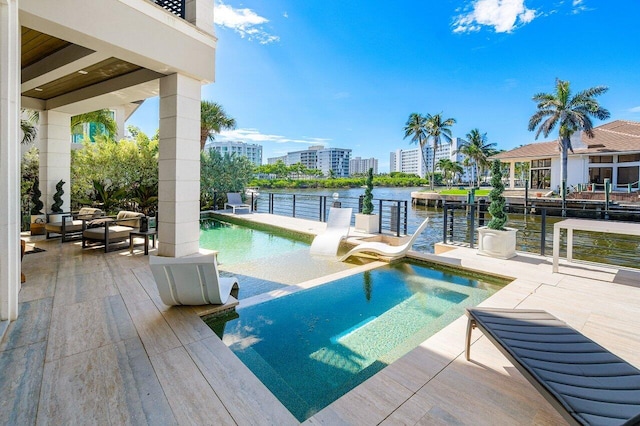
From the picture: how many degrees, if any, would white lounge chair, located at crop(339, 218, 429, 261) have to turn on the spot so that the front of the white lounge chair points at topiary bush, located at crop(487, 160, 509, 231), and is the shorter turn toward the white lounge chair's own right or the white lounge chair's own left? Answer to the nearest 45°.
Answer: approximately 180°

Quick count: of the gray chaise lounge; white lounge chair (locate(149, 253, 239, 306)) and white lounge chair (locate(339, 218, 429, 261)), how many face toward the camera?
0

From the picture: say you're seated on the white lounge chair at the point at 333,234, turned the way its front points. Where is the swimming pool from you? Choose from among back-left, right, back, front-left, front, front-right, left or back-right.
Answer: front-left

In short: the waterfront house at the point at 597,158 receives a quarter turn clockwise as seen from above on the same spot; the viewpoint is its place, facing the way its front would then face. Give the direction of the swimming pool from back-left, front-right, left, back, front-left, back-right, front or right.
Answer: left

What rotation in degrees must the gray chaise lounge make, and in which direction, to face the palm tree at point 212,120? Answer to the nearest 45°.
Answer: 0° — it already faces it

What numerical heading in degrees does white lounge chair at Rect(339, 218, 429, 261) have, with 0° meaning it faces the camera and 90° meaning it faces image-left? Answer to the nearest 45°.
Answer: approximately 90°

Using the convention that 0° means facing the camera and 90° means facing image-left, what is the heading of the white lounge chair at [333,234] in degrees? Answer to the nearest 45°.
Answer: approximately 45°

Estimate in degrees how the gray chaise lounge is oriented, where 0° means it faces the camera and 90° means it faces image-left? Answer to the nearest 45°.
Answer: approximately 135°

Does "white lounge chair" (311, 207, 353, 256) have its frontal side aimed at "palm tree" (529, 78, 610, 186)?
no
